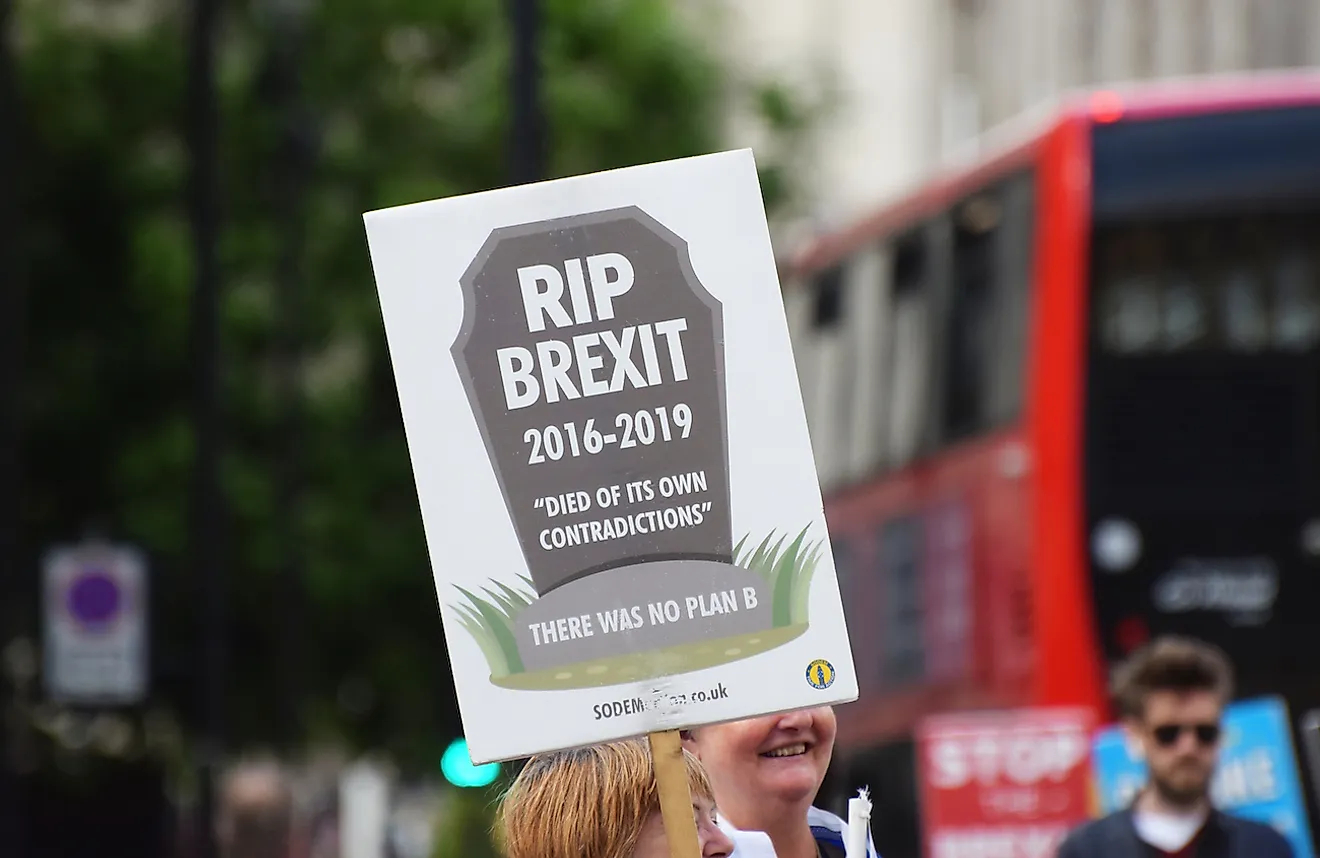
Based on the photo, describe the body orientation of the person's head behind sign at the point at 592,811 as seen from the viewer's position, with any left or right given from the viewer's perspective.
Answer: facing to the right of the viewer

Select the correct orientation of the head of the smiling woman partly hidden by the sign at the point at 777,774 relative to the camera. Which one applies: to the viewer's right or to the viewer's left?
to the viewer's right

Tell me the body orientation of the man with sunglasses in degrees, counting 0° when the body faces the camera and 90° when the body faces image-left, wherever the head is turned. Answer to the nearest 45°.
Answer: approximately 0°
